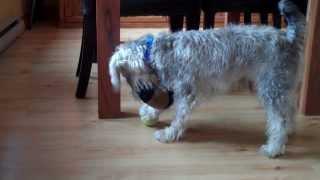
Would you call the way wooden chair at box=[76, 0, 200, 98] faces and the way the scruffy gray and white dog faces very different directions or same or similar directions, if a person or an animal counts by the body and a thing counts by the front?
very different directions

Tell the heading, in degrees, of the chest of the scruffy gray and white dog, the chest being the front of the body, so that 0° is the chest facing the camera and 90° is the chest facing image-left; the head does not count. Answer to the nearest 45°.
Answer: approximately 90°

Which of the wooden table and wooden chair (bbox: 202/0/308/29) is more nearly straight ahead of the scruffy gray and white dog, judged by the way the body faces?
the wooden table

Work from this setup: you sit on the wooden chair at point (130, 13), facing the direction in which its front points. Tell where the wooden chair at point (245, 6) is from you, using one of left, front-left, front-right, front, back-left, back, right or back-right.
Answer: front

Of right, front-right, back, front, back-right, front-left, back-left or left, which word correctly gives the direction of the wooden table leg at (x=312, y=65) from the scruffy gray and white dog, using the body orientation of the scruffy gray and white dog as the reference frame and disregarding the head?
back-right

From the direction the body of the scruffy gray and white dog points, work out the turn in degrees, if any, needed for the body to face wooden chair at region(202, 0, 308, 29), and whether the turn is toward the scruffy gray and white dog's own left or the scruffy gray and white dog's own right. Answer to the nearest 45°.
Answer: approximately 90° to the scruffy gray and white dog's own right

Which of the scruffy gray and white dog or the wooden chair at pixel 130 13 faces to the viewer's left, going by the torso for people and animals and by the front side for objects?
the scruffy gray and white dog
